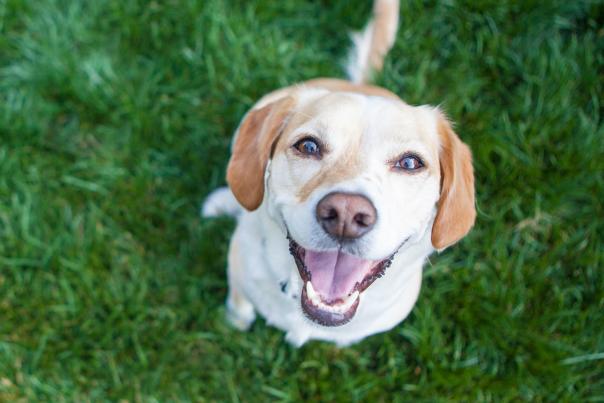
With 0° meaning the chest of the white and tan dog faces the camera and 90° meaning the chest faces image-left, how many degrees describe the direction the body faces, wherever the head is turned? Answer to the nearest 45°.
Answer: approximately 0°
